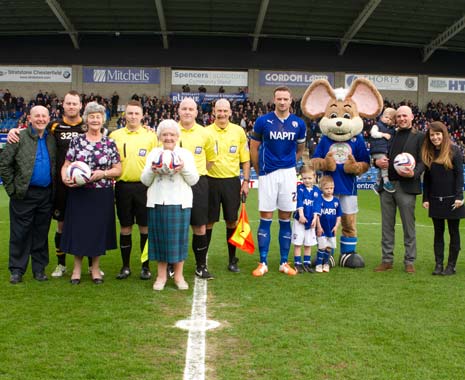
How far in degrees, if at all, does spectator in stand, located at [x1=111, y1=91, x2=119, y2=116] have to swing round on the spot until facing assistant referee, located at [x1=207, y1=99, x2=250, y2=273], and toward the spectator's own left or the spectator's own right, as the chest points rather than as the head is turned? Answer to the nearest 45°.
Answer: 0° — they already face them

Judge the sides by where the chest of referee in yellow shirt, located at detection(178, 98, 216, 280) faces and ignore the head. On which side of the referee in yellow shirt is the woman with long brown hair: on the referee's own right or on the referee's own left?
on the referee's own left

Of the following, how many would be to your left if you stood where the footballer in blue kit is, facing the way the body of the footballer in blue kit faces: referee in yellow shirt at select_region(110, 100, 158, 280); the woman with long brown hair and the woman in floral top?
1

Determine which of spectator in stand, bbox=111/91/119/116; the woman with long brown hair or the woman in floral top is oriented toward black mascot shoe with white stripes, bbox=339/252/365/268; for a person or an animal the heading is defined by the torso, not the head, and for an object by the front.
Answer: the spectator in stand

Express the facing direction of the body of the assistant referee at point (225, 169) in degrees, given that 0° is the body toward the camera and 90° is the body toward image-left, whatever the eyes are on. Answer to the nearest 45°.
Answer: approximately 0°

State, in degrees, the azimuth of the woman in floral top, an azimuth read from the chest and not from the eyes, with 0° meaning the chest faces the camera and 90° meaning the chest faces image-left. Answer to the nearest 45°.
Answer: approximately 0°

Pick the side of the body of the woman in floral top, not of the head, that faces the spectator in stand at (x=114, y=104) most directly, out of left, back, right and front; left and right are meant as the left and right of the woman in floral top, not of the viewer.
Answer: back

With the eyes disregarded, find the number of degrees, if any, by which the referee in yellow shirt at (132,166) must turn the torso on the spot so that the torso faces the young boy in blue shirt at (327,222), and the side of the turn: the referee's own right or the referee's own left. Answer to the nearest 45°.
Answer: approximately 90° to the referee's own left

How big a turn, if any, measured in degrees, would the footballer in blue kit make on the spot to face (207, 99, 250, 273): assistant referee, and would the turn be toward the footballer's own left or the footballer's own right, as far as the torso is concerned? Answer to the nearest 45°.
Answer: approximately 90° to the footballer's own right
